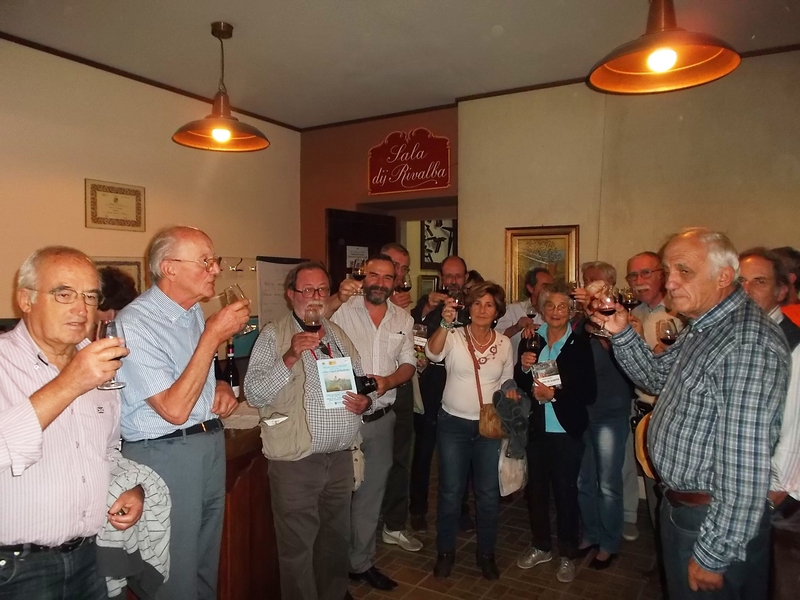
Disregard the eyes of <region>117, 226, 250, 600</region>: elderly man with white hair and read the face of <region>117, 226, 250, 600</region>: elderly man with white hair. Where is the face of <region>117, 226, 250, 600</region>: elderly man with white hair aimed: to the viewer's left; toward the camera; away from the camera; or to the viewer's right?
to the viewer's right

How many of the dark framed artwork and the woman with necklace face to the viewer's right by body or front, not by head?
0

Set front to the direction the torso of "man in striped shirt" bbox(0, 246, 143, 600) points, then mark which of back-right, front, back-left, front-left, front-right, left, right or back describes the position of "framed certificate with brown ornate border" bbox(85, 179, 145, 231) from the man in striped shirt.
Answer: back-left

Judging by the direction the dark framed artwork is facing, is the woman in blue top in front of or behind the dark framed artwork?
in front

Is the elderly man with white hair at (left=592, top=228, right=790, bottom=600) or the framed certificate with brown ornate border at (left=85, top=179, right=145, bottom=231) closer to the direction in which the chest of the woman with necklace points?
the elderly man with white hair

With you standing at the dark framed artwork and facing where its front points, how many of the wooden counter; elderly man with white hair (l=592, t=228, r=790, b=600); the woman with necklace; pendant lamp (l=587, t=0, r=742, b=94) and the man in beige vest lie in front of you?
5

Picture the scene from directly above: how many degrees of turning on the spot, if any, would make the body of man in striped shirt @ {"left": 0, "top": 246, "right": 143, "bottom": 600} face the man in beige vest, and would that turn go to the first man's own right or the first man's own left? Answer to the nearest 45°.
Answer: approximately 90° to the first man's own left

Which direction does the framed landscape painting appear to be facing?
toward the camera

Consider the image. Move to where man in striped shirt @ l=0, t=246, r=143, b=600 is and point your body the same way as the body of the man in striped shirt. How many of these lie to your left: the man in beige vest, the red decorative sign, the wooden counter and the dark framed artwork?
4

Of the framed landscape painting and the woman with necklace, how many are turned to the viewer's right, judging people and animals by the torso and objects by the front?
0

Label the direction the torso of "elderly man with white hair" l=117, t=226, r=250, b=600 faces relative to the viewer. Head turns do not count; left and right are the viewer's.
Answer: facing to the right of the viewer
